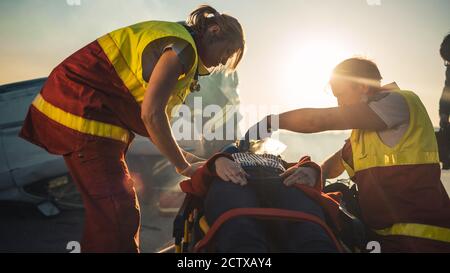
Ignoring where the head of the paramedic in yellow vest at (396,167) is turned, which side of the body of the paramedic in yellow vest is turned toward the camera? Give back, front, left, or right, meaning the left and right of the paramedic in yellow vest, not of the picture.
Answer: left

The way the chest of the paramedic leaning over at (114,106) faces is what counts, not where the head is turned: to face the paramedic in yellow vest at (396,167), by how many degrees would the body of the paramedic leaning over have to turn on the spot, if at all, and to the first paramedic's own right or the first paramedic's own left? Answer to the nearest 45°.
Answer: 0° — they already face them

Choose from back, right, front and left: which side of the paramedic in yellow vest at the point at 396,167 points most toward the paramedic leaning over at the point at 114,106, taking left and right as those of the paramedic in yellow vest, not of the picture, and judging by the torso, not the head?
front

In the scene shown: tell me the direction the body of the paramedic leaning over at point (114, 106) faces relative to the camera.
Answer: to the viewer's right

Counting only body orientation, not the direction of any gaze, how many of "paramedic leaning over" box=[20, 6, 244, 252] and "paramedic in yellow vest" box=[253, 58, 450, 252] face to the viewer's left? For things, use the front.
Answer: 1

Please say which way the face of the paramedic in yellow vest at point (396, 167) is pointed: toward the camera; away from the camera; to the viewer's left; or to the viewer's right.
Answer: to the viewer's left
